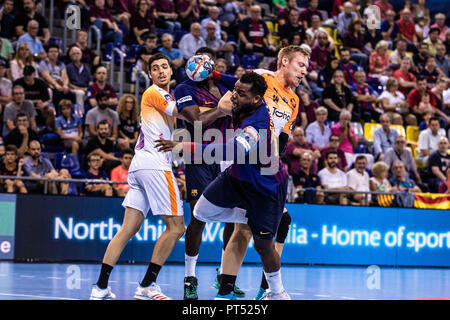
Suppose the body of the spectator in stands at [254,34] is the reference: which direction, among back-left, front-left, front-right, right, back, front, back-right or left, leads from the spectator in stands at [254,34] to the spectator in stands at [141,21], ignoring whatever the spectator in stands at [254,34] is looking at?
front-right

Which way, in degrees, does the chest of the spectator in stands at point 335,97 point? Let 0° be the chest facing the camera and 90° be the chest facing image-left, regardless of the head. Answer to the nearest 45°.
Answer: approximately 0°

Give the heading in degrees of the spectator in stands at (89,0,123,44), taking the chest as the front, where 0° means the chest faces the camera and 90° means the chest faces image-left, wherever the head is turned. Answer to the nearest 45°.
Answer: approximately 315°

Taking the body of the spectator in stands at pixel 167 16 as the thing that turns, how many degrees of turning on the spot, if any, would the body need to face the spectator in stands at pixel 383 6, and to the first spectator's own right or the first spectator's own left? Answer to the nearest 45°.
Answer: approximately 90° to the first spectator's own left

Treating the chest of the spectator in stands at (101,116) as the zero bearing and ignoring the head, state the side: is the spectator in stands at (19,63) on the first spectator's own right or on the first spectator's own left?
on the first spectator's own right

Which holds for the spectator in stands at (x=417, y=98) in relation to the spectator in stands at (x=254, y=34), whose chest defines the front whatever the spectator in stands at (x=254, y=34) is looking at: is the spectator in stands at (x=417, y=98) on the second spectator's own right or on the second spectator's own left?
on the second spectator's own left

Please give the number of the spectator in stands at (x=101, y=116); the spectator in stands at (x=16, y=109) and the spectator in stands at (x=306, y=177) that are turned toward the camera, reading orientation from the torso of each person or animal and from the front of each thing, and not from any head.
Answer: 3

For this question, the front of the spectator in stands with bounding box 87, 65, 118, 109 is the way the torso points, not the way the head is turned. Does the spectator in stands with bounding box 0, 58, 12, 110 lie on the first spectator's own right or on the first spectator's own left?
on the first spectator's own right

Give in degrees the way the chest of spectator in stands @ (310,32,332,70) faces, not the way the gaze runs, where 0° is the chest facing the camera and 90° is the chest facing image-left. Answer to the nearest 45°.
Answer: approximately 0°

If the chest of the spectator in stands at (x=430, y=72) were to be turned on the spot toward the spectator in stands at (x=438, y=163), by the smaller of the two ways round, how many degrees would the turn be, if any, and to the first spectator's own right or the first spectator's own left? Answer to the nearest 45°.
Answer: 0° — they already face them

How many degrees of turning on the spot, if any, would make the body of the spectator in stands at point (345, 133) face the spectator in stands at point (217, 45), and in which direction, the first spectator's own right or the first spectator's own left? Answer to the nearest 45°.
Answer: approximately 90° to the first spectator's own right

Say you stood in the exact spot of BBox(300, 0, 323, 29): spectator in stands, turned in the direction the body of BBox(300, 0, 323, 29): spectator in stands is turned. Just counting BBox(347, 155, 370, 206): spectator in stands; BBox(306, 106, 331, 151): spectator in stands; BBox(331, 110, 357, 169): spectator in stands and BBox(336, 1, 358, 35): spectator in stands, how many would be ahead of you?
3

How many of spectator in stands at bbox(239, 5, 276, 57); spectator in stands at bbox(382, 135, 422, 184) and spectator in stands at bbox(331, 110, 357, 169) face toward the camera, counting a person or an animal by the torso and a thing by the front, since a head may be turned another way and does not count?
3
